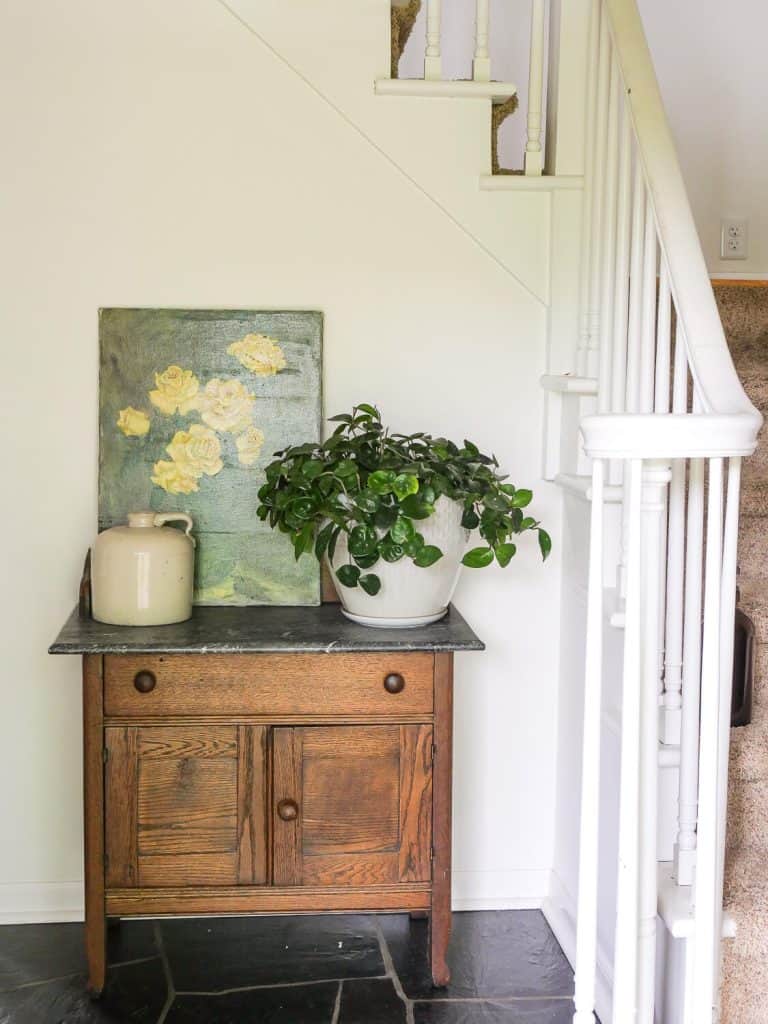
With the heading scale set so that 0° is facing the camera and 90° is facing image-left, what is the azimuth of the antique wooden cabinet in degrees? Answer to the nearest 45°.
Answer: approximately 0°
